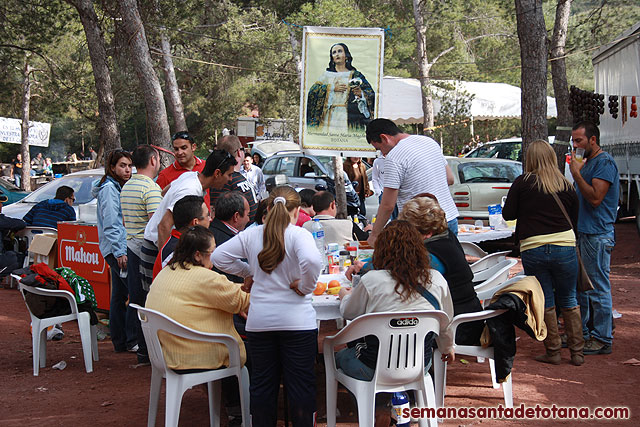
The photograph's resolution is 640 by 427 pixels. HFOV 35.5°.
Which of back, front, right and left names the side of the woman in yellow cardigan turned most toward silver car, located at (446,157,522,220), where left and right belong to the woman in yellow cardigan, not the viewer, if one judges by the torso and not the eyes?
front

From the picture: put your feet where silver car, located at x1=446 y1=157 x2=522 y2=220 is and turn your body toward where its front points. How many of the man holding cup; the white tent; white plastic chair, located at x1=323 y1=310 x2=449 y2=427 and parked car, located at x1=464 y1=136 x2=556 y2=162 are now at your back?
2

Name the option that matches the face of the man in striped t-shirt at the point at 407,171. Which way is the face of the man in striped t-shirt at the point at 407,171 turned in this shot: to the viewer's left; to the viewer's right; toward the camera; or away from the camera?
to the viewer's left

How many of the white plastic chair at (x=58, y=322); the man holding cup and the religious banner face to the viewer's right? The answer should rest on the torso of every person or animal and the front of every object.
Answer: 1

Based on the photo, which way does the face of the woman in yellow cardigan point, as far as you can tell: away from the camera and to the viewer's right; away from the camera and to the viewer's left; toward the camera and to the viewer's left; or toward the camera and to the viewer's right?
away from the camera and to the viewer's right

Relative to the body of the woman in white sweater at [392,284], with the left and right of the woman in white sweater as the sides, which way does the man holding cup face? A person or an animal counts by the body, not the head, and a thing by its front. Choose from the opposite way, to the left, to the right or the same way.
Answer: to the left

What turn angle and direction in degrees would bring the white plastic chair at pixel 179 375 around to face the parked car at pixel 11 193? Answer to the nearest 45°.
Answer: approximately 45° to its left

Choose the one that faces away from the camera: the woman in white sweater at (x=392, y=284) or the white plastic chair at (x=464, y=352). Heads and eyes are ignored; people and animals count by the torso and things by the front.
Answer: the woman in white sweater

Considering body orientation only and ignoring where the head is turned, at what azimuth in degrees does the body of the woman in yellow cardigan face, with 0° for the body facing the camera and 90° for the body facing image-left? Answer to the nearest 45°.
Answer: approximately 225°

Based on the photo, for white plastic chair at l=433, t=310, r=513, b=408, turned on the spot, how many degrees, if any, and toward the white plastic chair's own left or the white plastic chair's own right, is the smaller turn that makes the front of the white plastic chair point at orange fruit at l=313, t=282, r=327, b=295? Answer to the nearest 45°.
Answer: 0° — it already faces it

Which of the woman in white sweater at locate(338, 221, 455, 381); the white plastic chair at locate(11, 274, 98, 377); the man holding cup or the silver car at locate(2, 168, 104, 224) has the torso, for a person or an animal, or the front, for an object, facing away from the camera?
the woman in white sweater

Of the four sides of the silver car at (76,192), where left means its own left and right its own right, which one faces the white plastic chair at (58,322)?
left

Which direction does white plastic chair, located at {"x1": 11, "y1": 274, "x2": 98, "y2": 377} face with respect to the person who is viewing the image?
facing to the right of the viewer
